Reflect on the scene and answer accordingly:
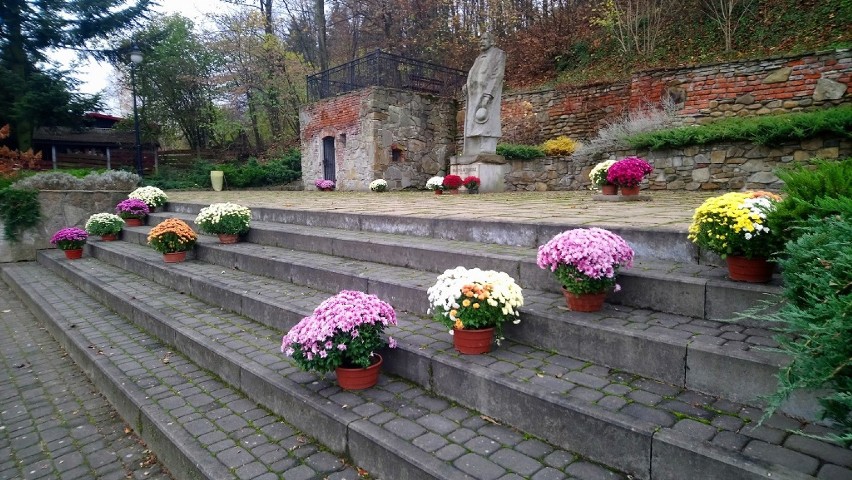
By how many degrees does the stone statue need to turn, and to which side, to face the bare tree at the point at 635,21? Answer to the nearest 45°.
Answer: approximately 180°

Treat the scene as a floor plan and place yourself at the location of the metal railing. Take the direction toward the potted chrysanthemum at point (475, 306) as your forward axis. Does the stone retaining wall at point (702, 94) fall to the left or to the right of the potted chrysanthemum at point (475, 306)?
left

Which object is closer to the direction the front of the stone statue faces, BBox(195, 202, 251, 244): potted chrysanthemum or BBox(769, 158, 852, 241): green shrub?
the potted chrysanthemum

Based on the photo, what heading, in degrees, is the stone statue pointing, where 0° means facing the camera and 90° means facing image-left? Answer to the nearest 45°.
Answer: approximately 45°

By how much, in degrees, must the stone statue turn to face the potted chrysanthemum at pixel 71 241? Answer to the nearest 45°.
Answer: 0° — it already faces it

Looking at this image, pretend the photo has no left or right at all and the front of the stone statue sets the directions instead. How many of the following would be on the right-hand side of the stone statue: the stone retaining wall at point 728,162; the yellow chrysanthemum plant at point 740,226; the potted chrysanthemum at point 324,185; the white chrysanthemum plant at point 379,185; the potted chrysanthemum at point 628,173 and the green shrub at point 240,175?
3

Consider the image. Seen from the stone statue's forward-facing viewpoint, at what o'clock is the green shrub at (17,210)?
The green shrub is roughly at 1 o'clock from the stone statue.

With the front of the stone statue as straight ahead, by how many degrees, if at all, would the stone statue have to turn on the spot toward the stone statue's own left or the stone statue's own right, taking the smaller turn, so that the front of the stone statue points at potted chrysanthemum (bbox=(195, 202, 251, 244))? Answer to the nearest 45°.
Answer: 0° — it already faces it

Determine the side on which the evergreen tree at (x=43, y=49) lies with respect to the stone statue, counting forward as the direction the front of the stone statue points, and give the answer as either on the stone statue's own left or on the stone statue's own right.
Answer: on the stone statue's own right

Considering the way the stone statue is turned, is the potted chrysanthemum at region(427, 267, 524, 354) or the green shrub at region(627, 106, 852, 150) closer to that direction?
the potted chrysanthemum
